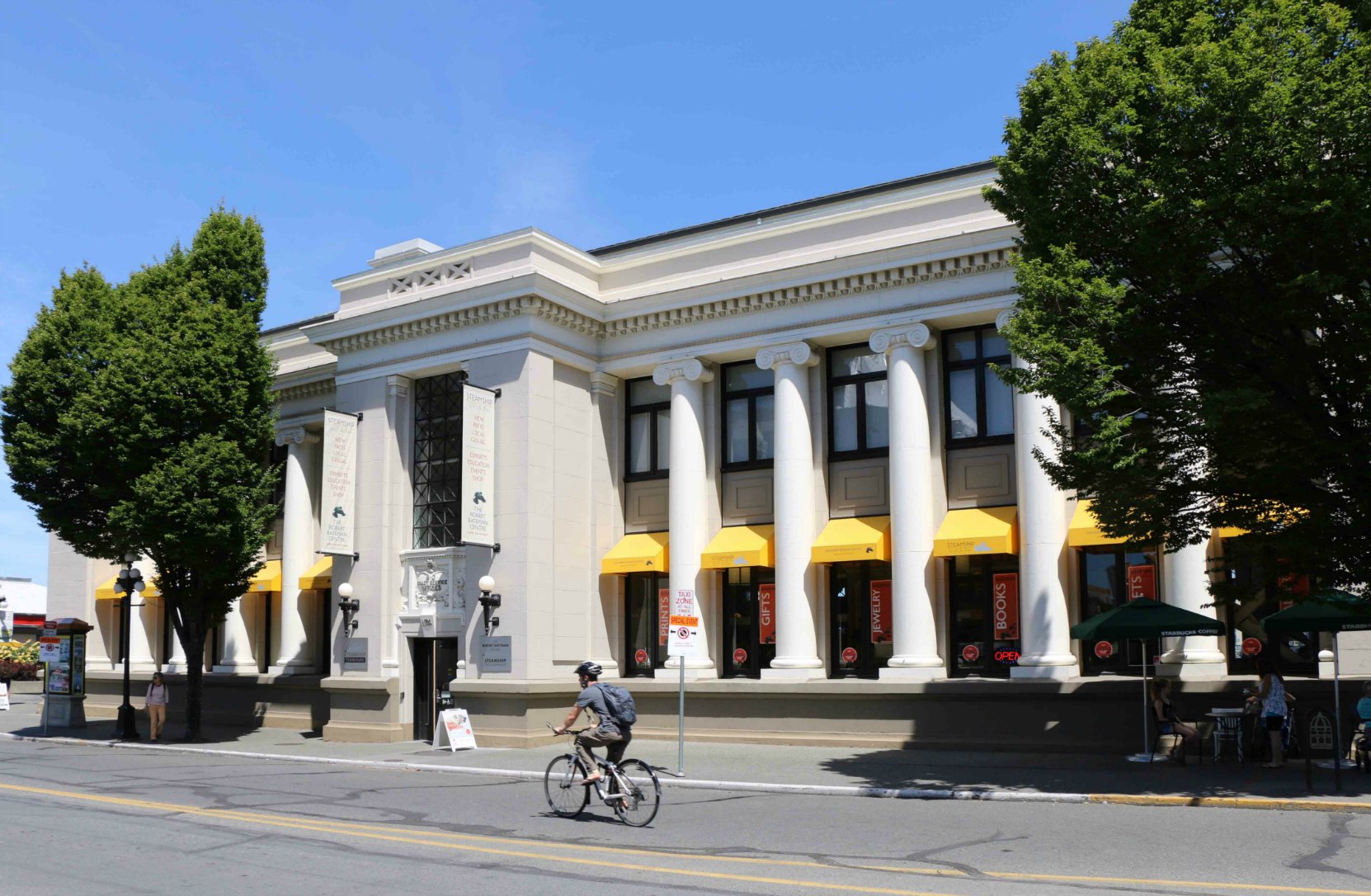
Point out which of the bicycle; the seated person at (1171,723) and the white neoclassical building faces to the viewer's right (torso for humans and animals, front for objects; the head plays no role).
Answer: the seated person

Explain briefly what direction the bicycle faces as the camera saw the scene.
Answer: facing away from the viewer and to the left of the viewer

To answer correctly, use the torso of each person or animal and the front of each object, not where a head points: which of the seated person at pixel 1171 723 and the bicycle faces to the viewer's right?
the seated person

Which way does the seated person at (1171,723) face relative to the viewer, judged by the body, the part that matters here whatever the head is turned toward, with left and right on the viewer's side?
facing to the right of the viewer

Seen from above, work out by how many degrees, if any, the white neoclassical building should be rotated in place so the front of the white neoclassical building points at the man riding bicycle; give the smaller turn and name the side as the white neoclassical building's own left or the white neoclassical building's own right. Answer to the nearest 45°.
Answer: approximately 45° to the white neoclassical building's own left

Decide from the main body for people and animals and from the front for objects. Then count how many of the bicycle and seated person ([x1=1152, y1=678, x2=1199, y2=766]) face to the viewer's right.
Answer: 1

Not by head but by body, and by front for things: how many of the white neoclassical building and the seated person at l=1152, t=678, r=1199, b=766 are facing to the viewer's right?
1

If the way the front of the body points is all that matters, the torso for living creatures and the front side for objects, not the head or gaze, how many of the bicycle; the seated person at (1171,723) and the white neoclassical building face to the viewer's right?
1

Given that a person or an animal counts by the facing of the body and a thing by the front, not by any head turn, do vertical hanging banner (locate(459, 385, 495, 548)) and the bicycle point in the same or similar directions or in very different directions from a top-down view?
very different directions

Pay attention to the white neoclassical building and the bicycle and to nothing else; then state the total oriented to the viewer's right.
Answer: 0
